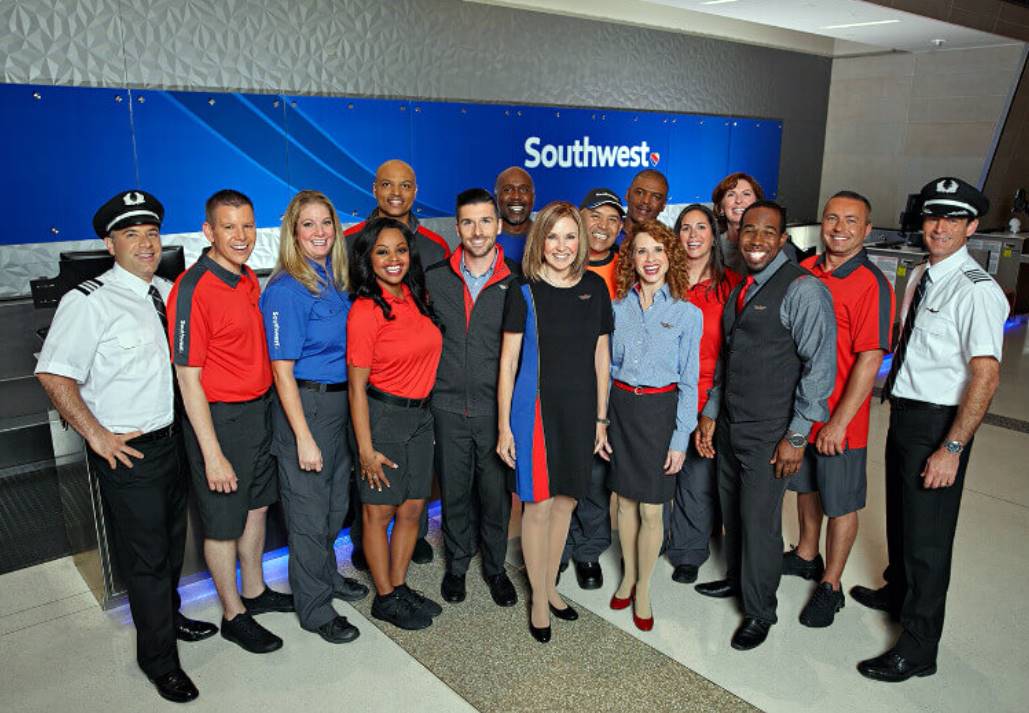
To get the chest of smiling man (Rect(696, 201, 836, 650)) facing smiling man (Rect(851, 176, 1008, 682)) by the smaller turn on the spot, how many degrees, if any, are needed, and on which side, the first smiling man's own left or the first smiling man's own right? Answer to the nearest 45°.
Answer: approximately 135° to the first smiling man's own left

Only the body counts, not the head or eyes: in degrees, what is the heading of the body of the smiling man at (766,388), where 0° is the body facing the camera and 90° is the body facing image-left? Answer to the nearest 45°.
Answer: approximately 45°

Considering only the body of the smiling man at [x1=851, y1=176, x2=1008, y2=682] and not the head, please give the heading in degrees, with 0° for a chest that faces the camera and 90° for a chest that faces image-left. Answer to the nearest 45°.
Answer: approximately 45°
